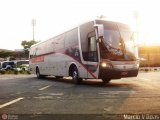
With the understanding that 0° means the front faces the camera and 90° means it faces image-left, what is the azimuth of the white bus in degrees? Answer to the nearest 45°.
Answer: approximately 315°
